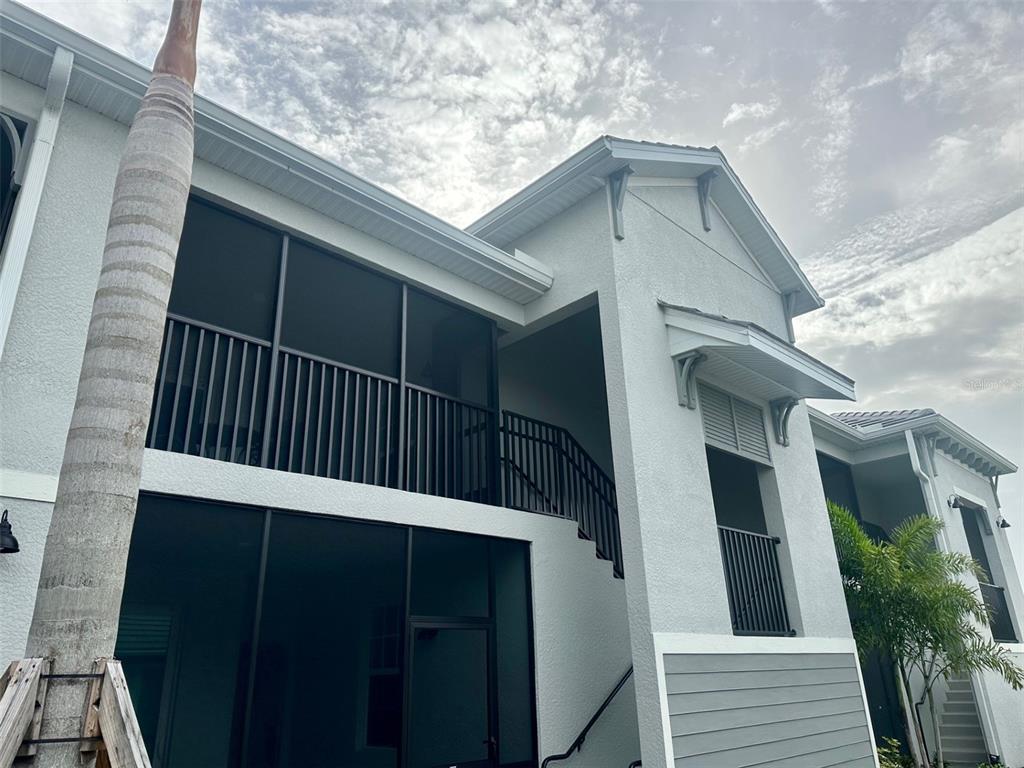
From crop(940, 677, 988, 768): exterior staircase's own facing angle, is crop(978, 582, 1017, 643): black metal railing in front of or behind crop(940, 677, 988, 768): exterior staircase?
behind

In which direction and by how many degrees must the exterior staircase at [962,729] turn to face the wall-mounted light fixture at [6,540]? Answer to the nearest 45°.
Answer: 0° — it already faces it

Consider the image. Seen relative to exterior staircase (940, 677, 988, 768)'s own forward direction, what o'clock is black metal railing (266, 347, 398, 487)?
The black metal railing is roughly at 1 o'clock from the exterior staircase.

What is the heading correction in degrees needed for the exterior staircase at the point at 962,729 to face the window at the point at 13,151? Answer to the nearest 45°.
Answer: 0° — it already faces it

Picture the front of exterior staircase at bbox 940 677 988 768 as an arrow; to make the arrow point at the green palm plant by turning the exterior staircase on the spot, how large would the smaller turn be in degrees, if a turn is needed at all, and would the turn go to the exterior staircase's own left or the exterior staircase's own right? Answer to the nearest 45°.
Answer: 0° — it already faces it

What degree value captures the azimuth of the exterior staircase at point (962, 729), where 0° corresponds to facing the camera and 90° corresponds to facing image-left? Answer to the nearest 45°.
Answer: approximately 0°

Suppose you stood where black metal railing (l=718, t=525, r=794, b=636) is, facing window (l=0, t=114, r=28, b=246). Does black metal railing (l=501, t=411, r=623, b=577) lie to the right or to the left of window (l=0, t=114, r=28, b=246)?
right

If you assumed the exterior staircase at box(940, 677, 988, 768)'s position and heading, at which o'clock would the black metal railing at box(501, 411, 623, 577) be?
The black metal railing is roughly at 1 o'clock from the exterior staircase.
